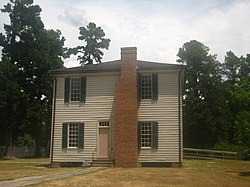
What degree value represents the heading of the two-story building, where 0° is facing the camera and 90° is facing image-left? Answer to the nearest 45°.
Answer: approximately 0°

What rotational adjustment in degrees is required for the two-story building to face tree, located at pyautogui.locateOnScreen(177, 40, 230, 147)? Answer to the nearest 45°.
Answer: approximately 135° to its left

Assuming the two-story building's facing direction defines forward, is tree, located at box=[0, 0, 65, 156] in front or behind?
behind
